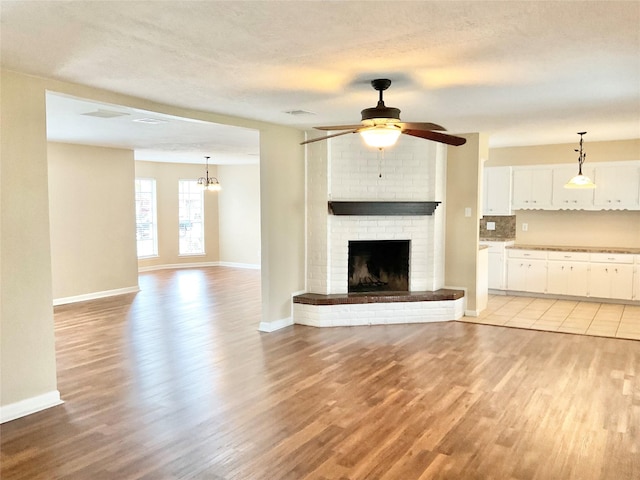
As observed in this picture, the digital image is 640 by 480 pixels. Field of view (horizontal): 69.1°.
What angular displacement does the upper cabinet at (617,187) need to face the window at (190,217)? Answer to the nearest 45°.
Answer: approximately 90° to its right

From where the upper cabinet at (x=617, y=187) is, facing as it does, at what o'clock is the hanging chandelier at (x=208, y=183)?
The hanging chandelier is roughly at 3 o'clock from the upper cabinet.

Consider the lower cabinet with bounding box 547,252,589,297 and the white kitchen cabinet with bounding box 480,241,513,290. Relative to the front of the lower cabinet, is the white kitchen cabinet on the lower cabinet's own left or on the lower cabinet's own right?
on the lower cabinet's own right

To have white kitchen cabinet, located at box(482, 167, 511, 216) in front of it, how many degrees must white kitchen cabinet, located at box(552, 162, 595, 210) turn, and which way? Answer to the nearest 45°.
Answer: approximately 90° to its right

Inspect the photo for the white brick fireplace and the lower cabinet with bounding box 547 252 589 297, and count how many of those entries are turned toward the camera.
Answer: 2

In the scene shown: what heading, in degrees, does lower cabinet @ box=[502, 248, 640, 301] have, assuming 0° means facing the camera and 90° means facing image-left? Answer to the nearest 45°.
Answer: approximately 0°

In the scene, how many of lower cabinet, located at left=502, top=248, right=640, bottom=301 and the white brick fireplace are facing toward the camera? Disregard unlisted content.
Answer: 2
